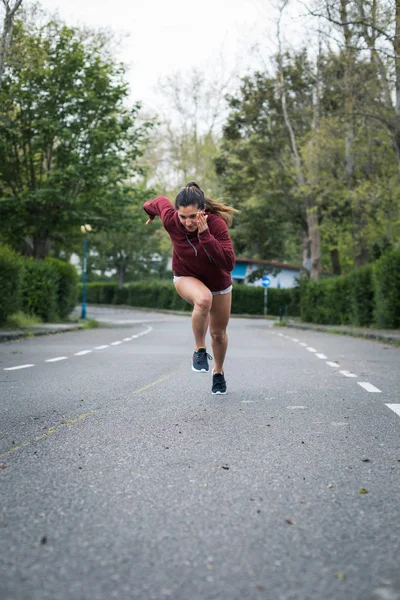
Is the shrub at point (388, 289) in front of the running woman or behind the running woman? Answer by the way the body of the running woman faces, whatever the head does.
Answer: behind

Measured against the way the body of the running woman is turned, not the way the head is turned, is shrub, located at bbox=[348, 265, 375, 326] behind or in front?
behind

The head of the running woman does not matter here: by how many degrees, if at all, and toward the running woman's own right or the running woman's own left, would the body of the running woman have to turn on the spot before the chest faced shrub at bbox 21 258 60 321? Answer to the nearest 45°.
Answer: approximately 180°

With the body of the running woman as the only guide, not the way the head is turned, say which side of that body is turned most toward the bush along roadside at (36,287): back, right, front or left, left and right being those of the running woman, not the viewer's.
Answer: back

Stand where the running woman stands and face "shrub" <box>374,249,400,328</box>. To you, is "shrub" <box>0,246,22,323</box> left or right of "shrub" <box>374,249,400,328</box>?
left

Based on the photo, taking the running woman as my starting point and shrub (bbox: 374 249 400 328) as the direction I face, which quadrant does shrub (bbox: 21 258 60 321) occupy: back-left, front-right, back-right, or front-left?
front-left

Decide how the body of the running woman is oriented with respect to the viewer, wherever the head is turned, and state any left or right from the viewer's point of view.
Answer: facing the viewer

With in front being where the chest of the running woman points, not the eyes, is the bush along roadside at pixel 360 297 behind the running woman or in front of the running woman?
behind

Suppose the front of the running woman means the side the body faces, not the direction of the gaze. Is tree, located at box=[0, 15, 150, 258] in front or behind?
behind

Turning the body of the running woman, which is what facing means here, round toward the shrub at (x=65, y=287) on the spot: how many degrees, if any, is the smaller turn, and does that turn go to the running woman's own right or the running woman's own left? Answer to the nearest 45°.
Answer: approximately 180°
